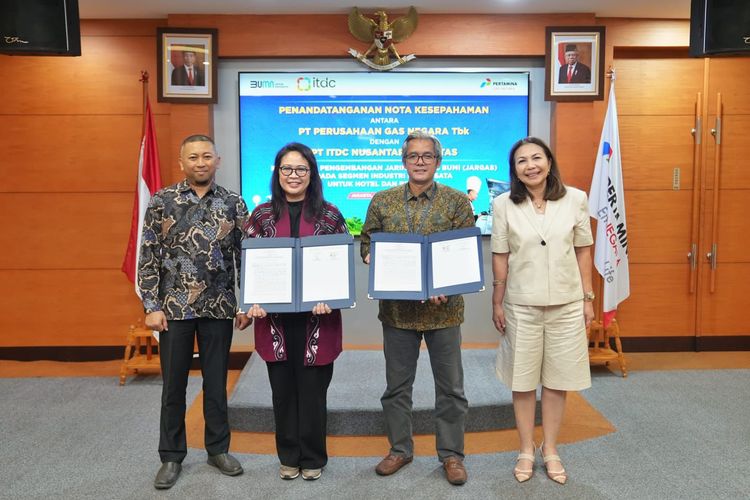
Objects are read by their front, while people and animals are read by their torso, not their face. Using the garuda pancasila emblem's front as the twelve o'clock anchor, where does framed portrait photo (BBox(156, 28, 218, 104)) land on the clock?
The framed portrait photo is roughly at 3 o'clock from the garuda pancasila emblem.

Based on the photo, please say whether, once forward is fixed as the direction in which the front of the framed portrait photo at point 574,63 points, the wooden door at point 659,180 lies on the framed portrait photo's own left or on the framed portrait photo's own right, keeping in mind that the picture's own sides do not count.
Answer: on the framed portrait photo's own left

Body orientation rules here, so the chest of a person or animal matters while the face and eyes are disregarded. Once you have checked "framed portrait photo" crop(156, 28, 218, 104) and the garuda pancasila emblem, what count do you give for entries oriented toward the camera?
2

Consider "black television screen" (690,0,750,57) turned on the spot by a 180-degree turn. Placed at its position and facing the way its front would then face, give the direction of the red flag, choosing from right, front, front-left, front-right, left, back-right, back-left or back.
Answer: left

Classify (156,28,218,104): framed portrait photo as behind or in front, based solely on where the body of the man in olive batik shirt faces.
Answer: behind

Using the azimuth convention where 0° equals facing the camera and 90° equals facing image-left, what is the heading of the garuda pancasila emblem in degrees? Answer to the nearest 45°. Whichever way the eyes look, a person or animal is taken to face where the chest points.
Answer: approximately 0°

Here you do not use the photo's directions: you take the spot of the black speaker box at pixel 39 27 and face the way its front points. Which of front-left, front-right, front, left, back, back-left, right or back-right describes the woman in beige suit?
front-left

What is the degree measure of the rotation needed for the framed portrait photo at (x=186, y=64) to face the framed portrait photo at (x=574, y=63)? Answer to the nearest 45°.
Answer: approximately 90° to its left

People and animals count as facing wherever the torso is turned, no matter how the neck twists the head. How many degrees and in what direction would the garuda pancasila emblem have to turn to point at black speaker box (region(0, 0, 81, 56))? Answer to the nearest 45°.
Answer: approximately 45° to its right

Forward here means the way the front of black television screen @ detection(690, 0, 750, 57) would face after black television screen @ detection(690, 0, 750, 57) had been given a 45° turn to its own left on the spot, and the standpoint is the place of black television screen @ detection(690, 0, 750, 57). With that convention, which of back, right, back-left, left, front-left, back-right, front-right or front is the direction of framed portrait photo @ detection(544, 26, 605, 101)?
back
